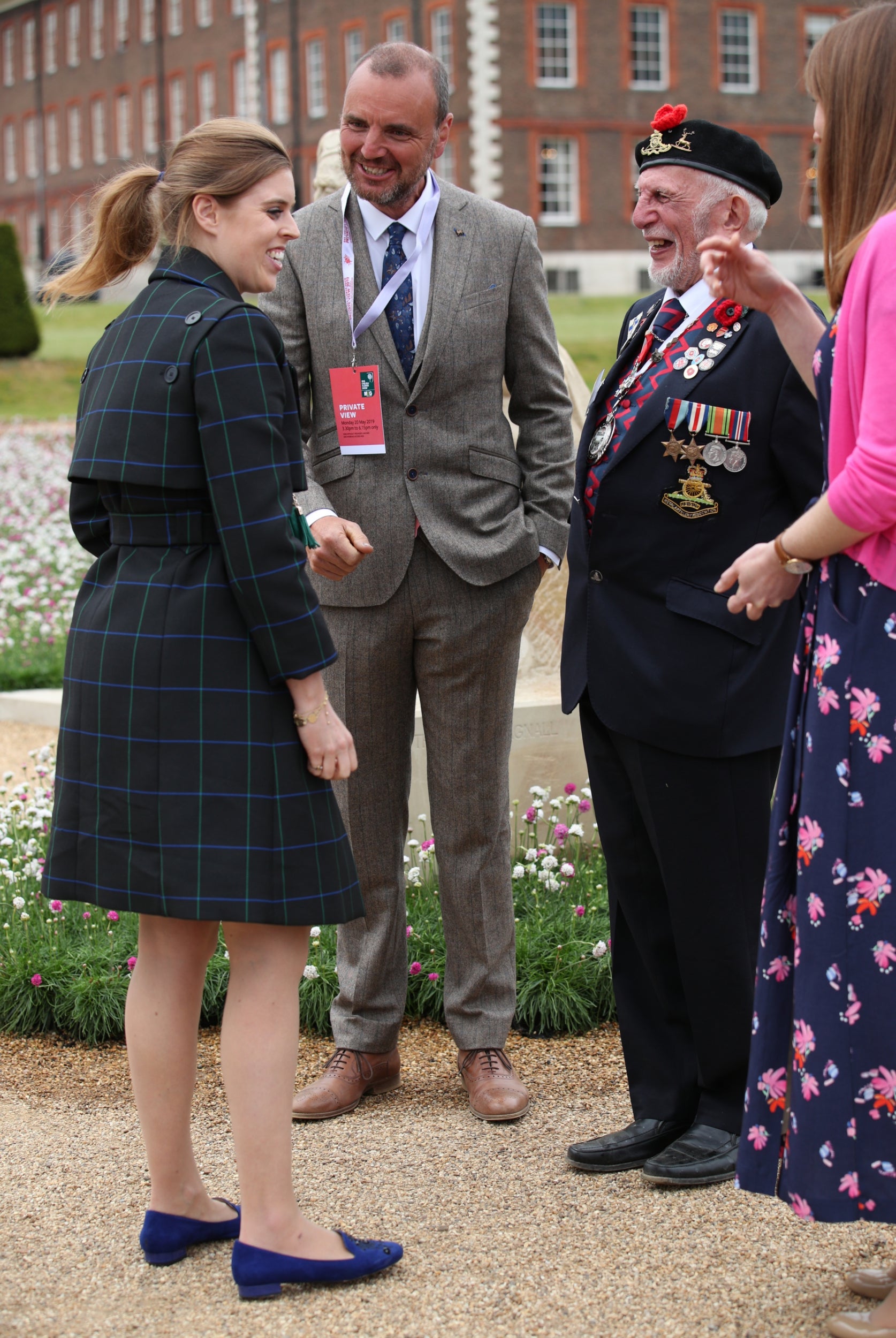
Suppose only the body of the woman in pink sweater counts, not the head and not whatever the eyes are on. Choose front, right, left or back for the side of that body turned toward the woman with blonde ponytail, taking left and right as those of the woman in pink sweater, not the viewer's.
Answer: front

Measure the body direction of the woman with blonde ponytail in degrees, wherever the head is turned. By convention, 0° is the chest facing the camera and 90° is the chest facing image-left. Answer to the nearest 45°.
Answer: approximately 225°

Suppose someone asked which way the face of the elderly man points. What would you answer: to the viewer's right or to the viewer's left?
to the viewer's left

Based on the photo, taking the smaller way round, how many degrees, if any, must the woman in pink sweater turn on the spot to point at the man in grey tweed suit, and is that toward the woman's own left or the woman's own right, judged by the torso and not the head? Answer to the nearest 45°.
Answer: approximately 45° to the woman's own right

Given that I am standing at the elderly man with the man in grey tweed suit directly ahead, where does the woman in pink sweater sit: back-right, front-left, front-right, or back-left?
back-left

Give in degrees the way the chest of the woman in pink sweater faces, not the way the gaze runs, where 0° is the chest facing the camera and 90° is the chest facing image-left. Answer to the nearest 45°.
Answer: approximately 90°

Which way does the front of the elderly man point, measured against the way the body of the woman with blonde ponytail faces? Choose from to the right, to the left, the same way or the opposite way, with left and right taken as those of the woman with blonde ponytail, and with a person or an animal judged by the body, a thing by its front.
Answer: the opposite way

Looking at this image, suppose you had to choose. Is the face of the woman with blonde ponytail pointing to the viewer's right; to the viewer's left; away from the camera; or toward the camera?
to the viewer's right

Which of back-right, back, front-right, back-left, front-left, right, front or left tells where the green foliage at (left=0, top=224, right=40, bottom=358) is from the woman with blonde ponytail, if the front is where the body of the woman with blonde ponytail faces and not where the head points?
front-left

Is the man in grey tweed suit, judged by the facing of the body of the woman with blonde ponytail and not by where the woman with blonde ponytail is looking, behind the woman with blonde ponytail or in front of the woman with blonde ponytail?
in front
